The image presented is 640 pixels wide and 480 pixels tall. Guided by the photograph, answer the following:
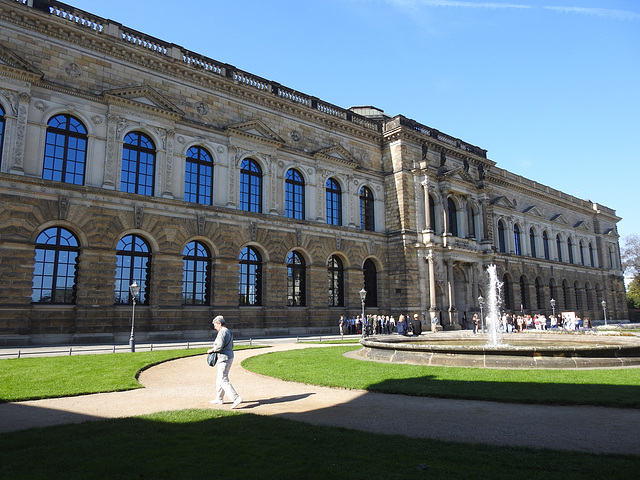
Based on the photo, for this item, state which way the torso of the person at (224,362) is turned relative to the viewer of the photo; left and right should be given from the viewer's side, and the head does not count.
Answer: facing to the left of the viewer

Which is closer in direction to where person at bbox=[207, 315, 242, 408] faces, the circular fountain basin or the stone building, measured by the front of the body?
the stone building

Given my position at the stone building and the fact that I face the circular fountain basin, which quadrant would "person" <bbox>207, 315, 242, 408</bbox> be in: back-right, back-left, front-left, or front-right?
front-right

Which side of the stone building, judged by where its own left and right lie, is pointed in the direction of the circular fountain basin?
front

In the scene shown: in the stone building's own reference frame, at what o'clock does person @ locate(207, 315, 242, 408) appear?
The person is roughly at 1 o'clock from the stone building.

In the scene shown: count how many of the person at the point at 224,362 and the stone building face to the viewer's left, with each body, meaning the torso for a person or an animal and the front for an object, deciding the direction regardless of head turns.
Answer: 1

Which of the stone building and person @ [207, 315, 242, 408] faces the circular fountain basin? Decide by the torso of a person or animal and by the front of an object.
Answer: the stone building

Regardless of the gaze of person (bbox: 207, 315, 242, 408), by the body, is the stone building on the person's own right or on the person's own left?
on the person's own right
